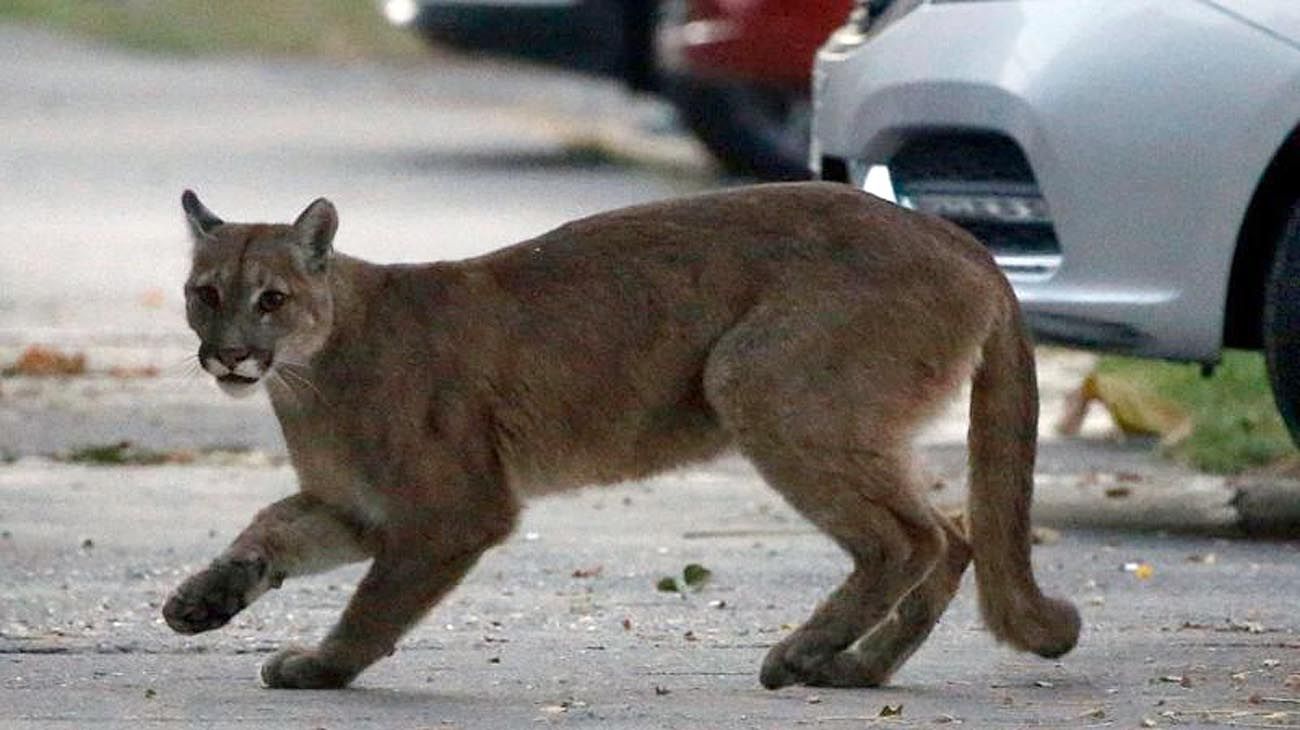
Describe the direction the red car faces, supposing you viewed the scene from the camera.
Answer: facing the viewer and to the left of the viewer

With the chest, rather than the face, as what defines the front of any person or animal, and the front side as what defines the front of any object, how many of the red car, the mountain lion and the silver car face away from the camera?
0

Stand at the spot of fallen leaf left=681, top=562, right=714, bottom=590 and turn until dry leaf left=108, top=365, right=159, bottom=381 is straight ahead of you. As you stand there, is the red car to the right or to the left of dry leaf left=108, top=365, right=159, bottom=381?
right

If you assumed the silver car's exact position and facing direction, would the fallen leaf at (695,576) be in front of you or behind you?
in front

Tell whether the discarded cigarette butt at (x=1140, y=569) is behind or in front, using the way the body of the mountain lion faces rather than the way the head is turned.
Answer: behind

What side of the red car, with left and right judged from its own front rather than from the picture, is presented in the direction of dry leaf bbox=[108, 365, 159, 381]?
front

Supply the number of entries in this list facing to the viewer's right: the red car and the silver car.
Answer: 0

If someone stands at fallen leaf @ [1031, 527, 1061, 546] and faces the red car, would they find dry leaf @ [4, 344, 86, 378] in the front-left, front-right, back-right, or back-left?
front-left

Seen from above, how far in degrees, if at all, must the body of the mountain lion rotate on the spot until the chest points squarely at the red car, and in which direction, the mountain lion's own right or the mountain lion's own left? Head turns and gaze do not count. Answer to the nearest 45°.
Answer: approximately 90° to the mountain lion's own right

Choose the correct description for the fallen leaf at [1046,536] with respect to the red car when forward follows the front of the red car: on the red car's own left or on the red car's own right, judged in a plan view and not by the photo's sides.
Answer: on the red car's own left

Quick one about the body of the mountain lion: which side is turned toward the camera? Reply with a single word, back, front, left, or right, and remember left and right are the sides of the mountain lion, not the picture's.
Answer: left
